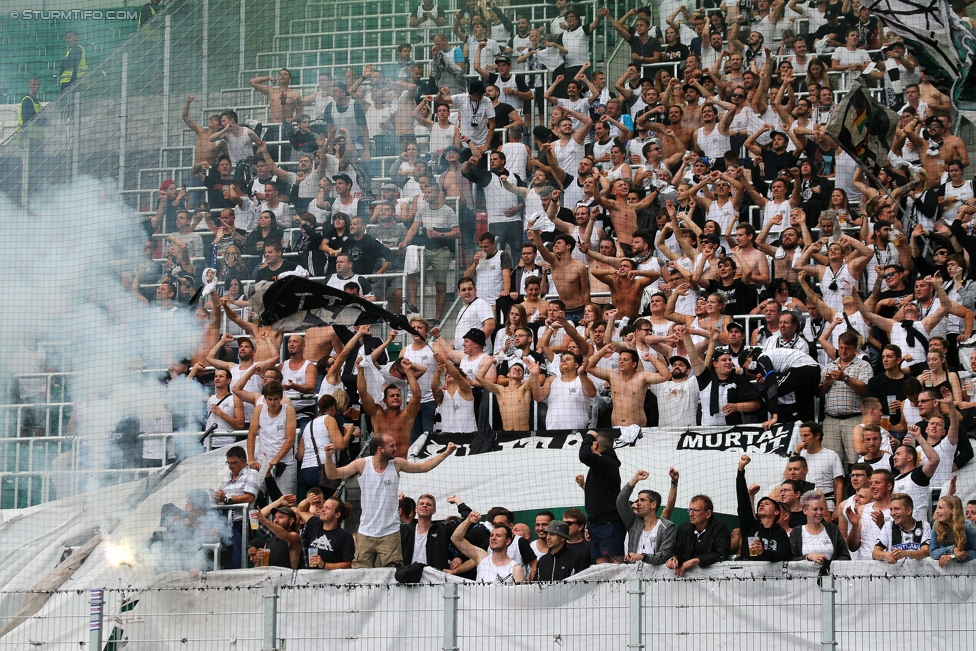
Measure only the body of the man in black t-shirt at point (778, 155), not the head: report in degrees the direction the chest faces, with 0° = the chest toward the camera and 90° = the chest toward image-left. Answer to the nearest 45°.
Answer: approximately 0°

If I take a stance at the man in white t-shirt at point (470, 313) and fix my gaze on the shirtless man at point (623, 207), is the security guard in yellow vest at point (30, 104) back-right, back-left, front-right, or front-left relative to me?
back-left

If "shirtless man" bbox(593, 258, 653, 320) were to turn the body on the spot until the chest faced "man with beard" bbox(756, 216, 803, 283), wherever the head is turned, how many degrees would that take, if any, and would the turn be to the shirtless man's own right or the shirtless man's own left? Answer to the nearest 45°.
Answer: approximately 90° to the shirtless man's own left

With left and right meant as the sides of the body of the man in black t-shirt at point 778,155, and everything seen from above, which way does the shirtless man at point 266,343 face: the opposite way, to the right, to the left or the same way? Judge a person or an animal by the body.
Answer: the same way

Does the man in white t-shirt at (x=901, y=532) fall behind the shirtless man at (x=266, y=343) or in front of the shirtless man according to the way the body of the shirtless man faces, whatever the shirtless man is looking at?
in front

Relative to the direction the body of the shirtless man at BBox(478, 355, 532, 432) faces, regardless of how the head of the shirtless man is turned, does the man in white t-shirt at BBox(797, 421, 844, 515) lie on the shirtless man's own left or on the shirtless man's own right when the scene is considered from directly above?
on the shirtless man's own left

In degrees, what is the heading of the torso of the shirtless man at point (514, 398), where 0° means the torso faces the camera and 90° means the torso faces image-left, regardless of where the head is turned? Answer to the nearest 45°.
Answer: approximately 0°

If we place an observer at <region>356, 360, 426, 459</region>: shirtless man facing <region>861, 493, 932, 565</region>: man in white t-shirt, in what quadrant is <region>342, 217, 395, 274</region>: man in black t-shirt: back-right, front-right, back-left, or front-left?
back-left

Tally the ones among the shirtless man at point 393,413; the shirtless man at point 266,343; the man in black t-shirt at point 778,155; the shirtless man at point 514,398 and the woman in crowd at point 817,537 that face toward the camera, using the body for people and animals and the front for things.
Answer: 5

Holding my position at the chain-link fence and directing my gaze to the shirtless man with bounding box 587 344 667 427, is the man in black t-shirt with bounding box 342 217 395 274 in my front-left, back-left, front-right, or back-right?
front-left

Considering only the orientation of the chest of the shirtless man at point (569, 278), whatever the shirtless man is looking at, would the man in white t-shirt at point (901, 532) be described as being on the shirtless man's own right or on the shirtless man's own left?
on the shirtless man's own left

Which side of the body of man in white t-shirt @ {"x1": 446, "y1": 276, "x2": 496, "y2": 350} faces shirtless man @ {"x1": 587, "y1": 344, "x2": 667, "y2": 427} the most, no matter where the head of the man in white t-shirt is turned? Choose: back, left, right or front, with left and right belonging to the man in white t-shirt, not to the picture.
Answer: left

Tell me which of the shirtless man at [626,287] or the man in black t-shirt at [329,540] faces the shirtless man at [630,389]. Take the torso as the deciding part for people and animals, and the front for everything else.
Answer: the shirtless man at [626,287]

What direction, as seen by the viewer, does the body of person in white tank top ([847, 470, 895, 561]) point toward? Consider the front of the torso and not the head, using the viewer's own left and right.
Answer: facing the viewer and to the left of the viewer

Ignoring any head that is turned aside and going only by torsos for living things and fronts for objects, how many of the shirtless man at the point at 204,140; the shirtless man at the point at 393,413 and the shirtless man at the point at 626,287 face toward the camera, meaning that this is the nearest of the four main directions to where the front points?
3

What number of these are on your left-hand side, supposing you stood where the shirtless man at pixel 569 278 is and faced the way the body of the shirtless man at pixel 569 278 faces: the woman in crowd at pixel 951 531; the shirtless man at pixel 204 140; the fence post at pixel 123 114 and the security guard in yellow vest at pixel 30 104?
1

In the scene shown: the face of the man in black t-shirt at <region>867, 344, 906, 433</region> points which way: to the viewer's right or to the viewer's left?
to the viewer's left

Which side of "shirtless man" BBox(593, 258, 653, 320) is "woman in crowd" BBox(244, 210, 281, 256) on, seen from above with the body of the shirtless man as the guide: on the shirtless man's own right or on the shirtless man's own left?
on the shirtless man's own right

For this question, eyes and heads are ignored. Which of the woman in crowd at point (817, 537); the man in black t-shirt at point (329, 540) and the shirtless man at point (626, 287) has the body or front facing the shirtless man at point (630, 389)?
the shirtless man at point (626, 287)
